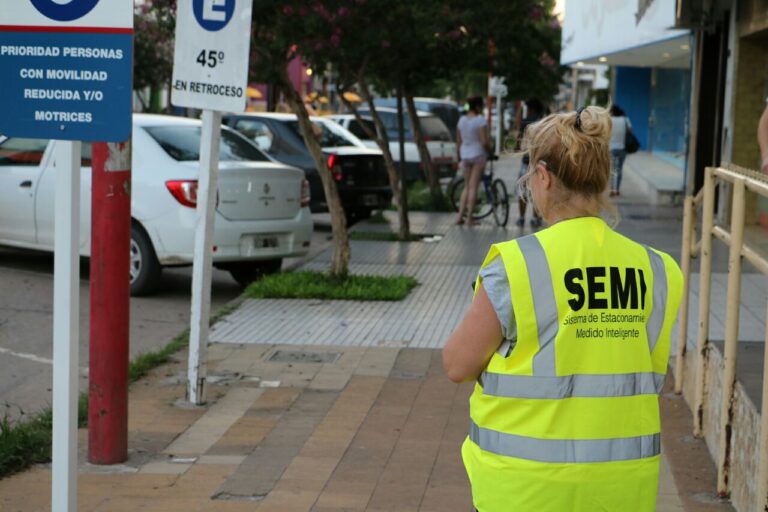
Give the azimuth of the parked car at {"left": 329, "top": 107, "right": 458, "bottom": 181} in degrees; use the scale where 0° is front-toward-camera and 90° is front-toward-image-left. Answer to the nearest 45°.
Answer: approximately 135°

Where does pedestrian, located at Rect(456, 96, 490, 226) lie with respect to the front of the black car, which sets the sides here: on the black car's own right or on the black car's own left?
on the black car's own right

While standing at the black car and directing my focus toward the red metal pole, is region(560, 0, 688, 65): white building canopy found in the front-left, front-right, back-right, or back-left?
back-left

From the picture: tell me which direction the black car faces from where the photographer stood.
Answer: facing away from the viewer and to the left of the viewer

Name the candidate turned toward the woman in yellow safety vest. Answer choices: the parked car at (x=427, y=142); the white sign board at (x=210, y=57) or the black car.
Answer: the white sign board

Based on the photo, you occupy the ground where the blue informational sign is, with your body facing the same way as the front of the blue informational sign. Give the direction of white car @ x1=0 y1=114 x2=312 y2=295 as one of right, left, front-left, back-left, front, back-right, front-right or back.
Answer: back

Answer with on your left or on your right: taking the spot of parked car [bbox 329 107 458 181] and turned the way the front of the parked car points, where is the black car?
on your left

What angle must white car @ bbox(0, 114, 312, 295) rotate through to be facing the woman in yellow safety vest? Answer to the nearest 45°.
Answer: approximately 135° to its left

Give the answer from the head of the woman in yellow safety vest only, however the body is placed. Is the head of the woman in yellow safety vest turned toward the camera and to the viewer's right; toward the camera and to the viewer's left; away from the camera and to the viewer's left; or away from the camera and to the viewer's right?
away from the camera and to the viewer's left

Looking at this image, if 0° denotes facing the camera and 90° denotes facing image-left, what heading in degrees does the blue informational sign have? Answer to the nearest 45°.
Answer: approximately 0°

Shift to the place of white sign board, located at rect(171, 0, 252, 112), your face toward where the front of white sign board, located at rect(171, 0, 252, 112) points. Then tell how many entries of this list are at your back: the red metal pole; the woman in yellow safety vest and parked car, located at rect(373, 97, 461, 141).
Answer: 1

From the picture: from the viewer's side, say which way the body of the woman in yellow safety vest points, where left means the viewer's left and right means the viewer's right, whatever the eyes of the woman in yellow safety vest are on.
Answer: facing away from the viewer and to the left of the viewer
